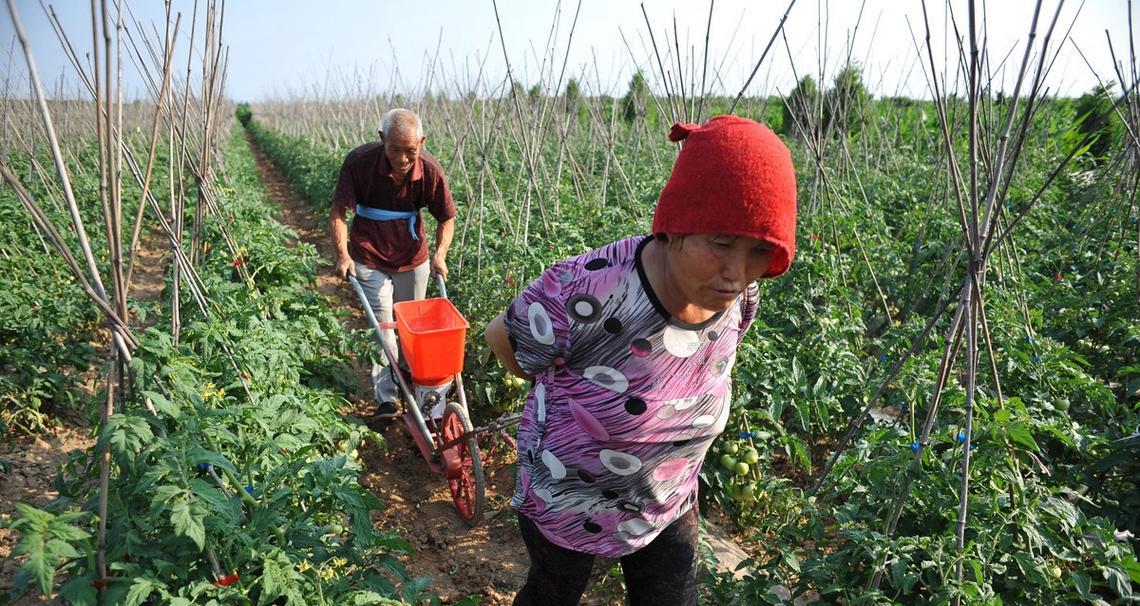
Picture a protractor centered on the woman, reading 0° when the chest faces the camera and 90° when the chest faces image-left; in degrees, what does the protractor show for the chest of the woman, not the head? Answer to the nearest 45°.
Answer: approximately 315°

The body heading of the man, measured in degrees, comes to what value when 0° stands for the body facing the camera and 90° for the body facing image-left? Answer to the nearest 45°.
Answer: approximately 0°
